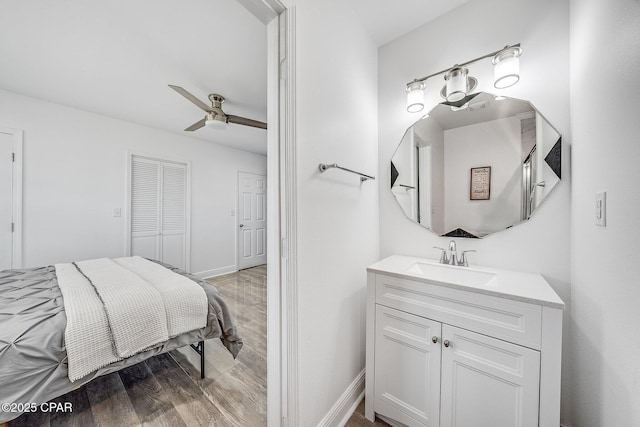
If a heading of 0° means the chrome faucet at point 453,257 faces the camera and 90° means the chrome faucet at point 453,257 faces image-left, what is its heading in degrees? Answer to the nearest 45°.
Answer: approximately 45°

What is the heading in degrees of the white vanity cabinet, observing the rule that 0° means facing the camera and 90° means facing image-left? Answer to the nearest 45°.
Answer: approximately 45°

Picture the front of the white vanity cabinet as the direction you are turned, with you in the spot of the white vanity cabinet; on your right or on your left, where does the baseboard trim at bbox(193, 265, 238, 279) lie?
on your right
